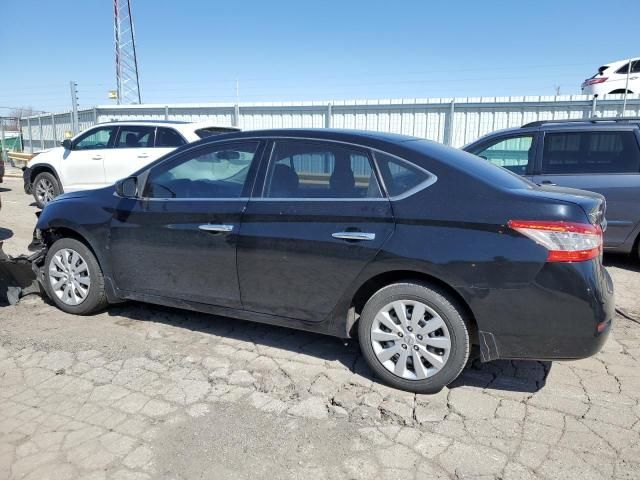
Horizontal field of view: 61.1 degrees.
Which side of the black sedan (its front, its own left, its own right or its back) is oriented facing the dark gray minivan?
right

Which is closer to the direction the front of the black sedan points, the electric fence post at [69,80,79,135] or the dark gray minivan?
the electric fence post

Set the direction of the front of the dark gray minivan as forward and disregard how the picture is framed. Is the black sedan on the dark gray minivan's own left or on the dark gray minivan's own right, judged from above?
on the dark gray minivan's own left

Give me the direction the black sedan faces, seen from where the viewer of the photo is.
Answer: facing away from the viewer and to the left of the viewer

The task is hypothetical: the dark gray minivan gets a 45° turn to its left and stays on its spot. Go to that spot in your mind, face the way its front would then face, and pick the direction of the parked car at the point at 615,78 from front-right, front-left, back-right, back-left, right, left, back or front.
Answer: back-right

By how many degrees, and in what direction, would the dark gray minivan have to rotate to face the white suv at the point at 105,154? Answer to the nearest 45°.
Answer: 0° — it already faces it

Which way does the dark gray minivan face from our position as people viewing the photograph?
facing to the left of the viewer

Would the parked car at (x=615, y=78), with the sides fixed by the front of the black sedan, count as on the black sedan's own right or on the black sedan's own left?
on the black sedan's own right
